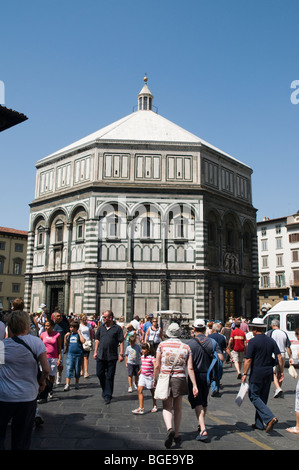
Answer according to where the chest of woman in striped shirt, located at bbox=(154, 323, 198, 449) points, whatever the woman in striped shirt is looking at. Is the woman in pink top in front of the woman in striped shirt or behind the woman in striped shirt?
in front

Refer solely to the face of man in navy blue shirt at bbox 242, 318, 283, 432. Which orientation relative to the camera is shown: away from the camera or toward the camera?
away from the camera

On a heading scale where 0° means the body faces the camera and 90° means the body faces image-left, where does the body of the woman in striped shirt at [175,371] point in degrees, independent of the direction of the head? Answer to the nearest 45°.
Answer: approximately 180°

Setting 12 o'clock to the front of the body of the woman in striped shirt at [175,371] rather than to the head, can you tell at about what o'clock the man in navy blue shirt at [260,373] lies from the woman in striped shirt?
The man in navy blue shirt is roughly at 2 o'clock from the woman in striped shirt.

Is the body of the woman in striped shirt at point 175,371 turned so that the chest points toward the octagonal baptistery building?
yes

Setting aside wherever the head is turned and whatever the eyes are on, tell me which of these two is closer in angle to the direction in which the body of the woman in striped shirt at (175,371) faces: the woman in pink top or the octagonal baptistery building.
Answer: the octagonal baptistery building

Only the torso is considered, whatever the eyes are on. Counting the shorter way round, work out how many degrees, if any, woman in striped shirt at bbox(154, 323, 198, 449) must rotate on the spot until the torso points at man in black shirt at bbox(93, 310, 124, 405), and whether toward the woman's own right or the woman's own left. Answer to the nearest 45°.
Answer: approximately 45° to the woman's own left

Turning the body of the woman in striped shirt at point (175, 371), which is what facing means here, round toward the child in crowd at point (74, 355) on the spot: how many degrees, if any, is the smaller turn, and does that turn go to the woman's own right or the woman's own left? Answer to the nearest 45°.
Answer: approximately 45° to the woman's own left
